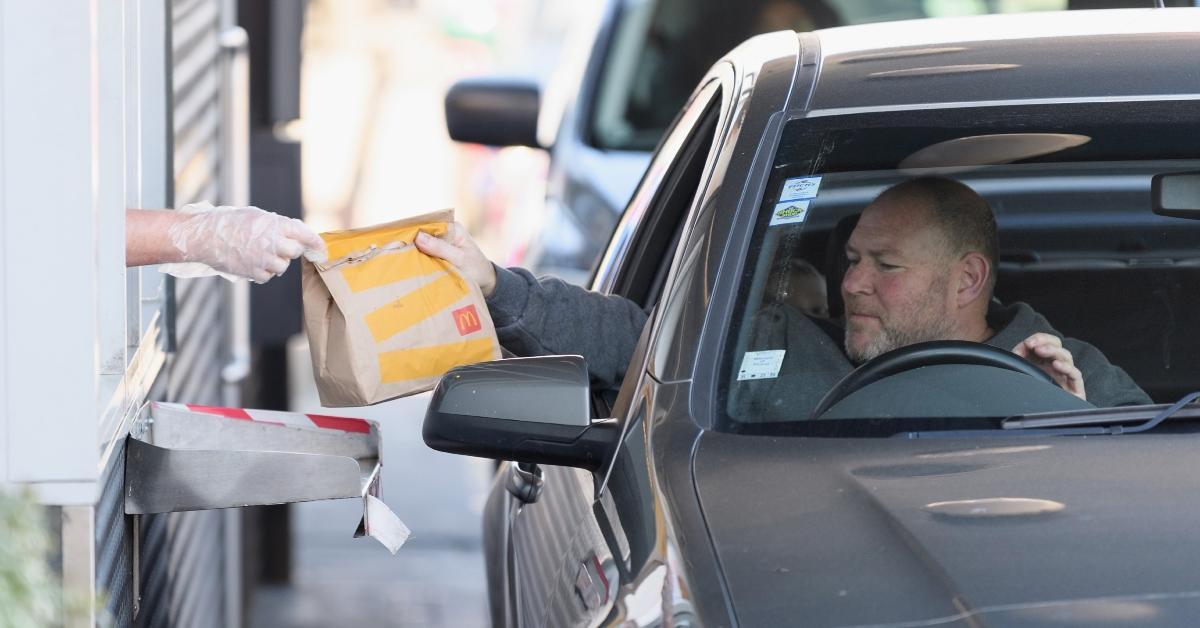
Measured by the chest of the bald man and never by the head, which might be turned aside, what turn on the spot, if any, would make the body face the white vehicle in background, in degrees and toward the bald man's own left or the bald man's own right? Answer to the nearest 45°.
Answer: approximately 135° to the bald man's own right

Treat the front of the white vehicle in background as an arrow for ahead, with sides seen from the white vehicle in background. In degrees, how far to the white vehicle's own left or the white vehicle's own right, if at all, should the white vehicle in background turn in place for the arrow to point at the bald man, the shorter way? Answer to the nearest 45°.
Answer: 0° — it already faces them

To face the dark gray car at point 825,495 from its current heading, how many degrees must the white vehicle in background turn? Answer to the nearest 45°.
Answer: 0° — it already faces it
